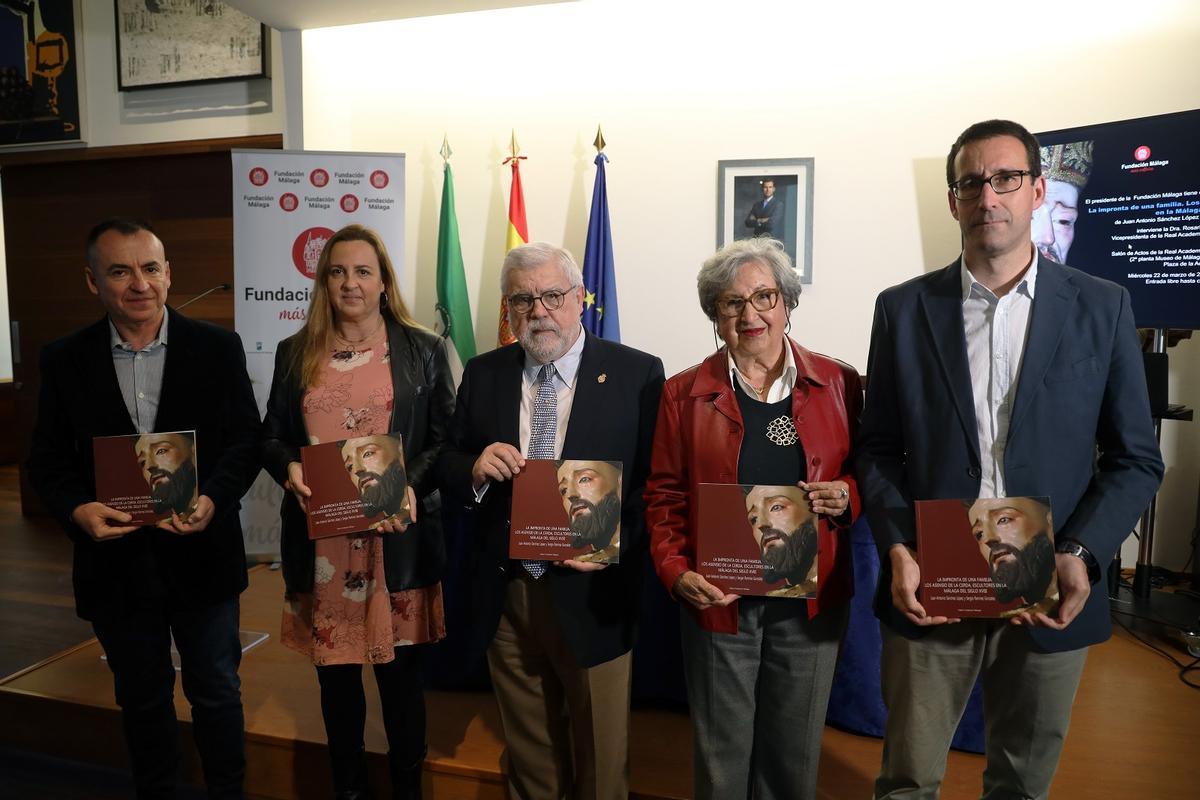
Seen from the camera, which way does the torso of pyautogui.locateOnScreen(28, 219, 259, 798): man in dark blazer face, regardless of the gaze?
toward the camera

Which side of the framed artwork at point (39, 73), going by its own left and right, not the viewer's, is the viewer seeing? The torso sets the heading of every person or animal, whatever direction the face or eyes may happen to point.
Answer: front

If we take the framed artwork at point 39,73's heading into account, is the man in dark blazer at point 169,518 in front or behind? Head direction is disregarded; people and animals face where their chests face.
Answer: in front

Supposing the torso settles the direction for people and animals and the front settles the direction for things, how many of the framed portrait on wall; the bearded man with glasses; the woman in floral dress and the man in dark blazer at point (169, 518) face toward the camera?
4

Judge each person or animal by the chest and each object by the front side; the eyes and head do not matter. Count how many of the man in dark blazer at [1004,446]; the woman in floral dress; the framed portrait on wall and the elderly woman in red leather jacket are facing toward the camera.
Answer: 4

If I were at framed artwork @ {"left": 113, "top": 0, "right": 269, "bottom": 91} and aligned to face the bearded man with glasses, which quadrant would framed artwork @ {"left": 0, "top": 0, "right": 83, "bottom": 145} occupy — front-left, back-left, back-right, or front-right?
back-right

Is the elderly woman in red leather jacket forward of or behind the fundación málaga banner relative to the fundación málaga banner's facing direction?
forward

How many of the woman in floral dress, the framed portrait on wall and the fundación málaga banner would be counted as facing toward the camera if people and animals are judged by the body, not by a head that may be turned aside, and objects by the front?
3

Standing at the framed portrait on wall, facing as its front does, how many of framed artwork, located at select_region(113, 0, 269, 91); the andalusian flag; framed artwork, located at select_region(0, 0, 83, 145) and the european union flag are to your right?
4

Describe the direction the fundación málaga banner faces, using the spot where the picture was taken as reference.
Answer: facing the viewer
